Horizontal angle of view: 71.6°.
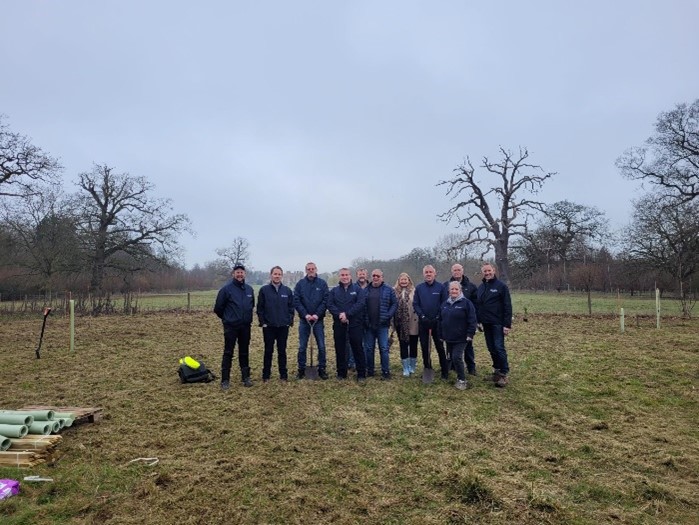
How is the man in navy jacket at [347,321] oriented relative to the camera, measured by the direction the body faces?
toward the camera

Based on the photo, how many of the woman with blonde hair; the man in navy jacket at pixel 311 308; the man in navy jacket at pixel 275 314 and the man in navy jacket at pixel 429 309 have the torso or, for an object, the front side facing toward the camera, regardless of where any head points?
4

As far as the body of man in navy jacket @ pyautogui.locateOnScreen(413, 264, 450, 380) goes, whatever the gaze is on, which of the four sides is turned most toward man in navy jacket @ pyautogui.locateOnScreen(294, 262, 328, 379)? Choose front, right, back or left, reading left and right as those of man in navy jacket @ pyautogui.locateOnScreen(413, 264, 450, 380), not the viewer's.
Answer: right

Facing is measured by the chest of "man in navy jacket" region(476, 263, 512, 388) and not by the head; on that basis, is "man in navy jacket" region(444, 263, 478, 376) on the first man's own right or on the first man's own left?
on the first man's own right

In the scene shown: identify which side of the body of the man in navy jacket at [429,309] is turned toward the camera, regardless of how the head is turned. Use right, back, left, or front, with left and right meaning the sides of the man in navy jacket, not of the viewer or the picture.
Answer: front

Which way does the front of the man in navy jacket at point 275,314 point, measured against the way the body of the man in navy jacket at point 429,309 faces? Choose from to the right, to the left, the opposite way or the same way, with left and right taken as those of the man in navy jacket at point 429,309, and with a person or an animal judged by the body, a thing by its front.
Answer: the same way

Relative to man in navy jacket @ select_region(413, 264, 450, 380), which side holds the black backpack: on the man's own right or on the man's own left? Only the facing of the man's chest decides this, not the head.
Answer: on the man's own right

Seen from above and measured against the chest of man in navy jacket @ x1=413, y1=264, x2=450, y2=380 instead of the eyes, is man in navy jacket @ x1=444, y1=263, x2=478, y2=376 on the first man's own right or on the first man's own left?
on the first man's own left

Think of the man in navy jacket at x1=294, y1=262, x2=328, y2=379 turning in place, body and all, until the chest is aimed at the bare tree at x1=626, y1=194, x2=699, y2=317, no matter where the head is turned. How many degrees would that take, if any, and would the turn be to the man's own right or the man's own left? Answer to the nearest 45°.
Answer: approximately 135° to the man's own left

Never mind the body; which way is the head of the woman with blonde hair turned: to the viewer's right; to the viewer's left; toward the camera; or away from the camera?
toward the camera

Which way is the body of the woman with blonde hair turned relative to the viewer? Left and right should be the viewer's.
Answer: facing the viewer

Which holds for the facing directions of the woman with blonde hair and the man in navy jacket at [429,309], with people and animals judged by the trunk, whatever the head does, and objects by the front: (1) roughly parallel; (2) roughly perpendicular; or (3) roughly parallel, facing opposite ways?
roughly parallel

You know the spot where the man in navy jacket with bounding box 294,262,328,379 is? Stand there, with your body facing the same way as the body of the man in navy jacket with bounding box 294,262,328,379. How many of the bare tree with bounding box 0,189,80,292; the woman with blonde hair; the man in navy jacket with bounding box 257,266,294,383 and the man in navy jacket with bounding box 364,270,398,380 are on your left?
2

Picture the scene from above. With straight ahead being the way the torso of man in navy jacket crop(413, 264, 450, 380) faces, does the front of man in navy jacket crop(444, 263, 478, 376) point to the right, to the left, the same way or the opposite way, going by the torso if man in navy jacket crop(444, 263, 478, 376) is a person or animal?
the same way

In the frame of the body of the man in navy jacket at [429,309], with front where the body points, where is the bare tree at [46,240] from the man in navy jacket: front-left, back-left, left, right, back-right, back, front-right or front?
back-right

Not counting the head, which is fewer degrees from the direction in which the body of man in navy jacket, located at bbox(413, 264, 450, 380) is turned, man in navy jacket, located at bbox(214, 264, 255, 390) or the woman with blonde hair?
the man in navy jacket

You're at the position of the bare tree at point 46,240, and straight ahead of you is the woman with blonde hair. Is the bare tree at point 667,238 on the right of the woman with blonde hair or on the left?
left

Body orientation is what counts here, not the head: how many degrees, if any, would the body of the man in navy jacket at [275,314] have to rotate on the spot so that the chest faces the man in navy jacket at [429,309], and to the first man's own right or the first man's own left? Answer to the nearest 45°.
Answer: approximately 90° to the first man's own left
